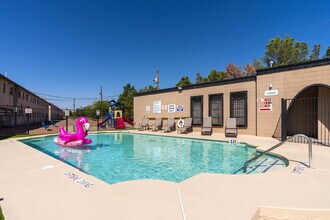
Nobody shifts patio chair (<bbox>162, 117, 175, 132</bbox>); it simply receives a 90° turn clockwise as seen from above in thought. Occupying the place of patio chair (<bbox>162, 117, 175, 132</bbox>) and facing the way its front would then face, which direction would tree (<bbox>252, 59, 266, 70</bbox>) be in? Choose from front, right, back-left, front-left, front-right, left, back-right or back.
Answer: right

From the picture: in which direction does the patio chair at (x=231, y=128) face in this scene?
toward the camera

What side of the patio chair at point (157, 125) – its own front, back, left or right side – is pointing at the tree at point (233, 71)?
back

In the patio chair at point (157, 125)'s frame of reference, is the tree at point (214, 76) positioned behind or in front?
behind

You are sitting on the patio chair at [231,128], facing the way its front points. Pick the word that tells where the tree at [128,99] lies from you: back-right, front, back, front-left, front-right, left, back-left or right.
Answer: back-right

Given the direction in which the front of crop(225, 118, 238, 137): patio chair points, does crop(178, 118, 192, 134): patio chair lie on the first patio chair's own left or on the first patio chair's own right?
on the first patio chair's own right
